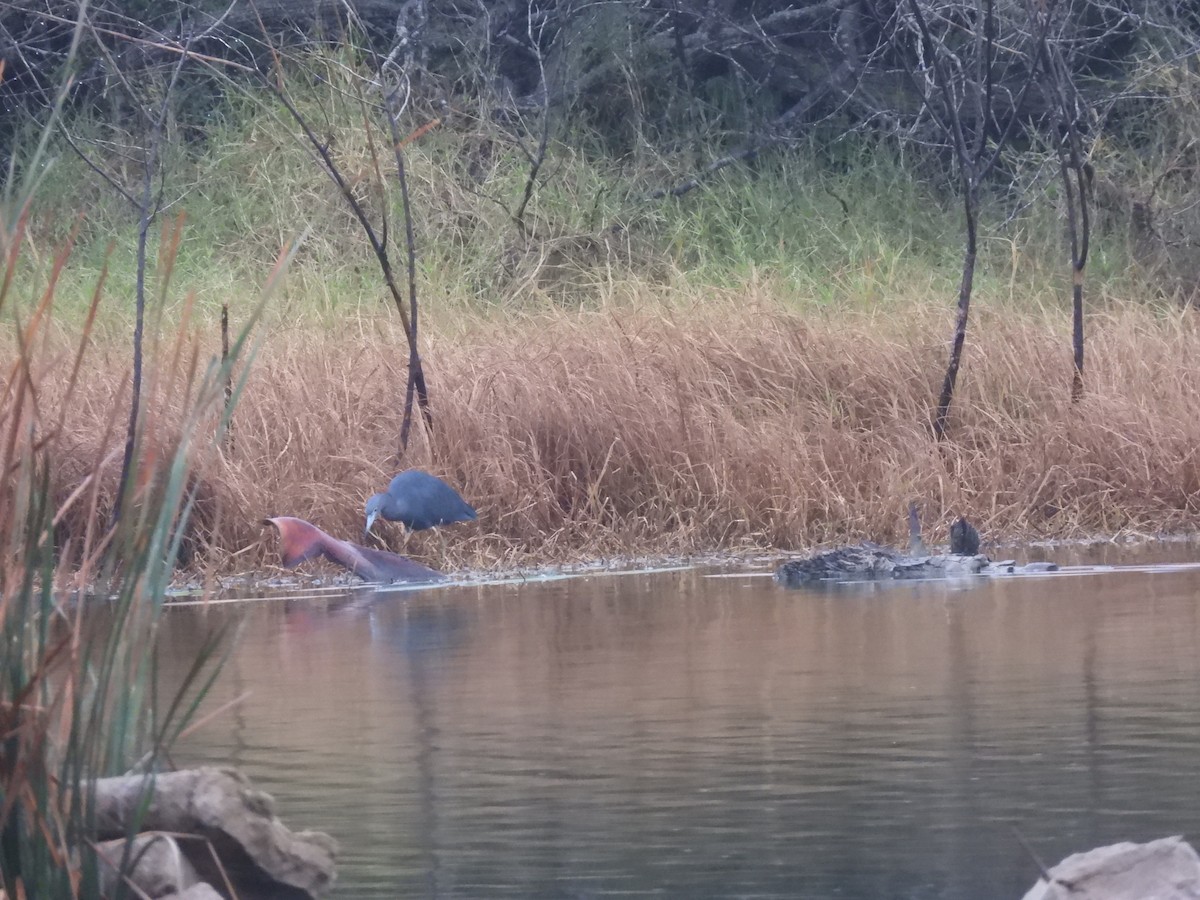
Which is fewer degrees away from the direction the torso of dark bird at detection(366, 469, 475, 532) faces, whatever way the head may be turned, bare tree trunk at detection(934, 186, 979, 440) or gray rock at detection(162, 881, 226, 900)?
the gray rock

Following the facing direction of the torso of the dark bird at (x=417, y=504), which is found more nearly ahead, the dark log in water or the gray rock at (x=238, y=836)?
the gray rock

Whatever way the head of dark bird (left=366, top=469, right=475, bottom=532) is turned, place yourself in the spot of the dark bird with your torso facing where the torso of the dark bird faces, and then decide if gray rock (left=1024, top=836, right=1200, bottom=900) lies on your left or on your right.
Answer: on your left

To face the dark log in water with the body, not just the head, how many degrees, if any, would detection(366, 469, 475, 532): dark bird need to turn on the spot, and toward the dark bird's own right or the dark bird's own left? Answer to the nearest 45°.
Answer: approximately 180°

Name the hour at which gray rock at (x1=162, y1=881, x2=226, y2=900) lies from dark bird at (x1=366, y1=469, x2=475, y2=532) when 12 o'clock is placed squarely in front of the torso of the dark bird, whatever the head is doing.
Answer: The gray rock is roughly at 9 o'clock from the dark bird.

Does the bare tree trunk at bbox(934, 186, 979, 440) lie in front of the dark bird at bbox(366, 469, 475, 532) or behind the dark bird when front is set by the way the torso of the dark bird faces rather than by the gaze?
behind

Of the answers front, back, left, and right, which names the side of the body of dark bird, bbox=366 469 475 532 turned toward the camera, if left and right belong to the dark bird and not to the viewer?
left

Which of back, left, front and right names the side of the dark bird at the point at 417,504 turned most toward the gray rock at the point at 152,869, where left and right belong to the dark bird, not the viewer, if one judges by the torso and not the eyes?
left

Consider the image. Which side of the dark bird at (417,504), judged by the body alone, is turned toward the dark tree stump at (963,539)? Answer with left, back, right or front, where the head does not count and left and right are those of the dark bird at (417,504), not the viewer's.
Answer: back
